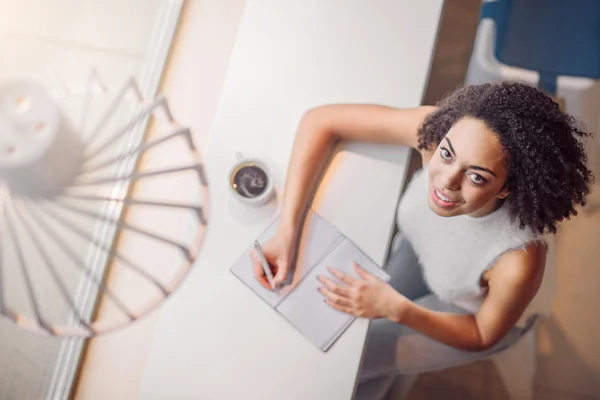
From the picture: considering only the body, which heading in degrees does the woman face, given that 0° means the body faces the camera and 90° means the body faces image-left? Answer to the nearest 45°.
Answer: approximately 45°

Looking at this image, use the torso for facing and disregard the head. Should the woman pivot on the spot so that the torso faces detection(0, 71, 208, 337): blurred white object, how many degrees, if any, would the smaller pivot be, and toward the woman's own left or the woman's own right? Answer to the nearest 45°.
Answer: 0° — they already face it
